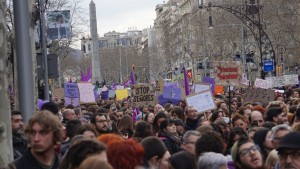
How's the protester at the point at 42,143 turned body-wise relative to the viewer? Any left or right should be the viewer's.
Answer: facing the viewer and to the left of the viewer

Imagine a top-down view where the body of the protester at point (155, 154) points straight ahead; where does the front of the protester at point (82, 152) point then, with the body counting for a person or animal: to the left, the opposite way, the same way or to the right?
the same way

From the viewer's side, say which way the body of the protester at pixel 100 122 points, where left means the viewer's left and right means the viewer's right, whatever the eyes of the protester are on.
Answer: facing the viewer and to the right of the viewer

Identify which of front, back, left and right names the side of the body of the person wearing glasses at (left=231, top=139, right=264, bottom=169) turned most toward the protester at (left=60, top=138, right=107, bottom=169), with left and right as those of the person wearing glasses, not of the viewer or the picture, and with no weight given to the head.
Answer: right

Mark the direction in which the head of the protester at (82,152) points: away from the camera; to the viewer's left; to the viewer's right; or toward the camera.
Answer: away from the camera

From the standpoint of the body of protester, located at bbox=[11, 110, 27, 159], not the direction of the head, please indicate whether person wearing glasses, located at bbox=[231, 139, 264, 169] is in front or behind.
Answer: in front

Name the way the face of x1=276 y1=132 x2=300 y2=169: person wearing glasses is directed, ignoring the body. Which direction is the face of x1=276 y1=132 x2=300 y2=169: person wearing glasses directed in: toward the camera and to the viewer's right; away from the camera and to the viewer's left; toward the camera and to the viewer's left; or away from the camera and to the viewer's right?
toward the camera and to the viewer's left

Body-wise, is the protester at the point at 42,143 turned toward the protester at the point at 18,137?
no

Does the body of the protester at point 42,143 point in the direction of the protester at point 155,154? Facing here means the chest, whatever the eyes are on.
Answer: no
